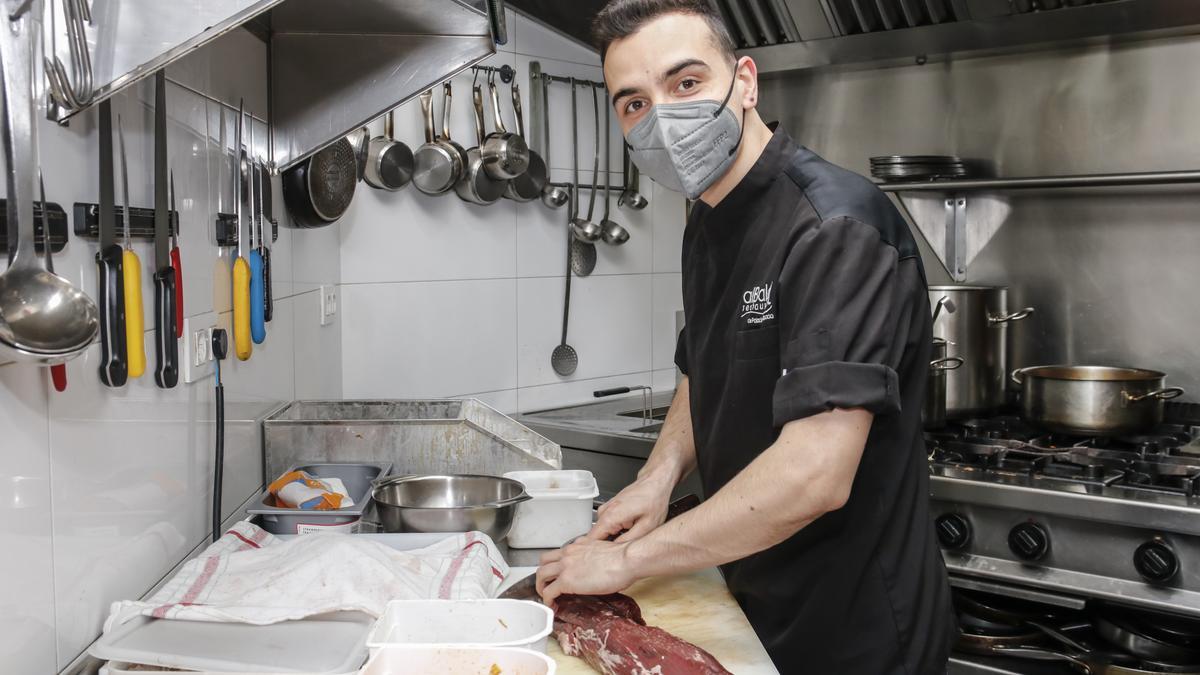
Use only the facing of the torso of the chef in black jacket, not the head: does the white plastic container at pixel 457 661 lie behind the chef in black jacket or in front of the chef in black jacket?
in front

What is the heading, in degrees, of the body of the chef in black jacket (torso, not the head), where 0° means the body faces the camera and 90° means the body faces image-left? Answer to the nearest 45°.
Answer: approximately 45°

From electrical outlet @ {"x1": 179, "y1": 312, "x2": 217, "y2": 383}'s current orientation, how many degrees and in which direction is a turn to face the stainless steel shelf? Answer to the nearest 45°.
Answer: approximately 45° to its left

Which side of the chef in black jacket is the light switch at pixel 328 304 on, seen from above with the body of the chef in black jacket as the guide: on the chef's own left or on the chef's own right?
on the chef's own right

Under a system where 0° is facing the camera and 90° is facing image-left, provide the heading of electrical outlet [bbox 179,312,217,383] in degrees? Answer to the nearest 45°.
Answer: approximately 315°

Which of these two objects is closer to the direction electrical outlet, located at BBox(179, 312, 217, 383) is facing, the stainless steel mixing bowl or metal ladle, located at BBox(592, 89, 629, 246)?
the stainless steel mixing bowl

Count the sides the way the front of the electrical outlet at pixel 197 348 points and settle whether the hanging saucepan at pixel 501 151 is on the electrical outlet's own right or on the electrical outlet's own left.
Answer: on the electrical outlet's own left

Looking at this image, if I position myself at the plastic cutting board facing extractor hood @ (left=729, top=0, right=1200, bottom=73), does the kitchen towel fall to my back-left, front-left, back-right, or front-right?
back-left

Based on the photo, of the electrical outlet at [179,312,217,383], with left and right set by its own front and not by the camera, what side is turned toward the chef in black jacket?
front

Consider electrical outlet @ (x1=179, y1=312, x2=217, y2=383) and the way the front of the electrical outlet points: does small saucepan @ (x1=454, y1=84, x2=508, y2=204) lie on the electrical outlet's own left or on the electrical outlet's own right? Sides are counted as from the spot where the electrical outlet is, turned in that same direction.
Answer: on the electrical outlet's own left

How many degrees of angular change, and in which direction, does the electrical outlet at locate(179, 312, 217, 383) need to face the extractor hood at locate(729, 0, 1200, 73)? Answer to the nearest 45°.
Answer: approximately 45° to its left

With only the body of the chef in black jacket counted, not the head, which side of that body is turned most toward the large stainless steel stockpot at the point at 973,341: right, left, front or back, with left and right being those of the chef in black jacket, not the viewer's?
back

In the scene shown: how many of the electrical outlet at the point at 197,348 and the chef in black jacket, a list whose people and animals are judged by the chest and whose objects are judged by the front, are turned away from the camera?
0

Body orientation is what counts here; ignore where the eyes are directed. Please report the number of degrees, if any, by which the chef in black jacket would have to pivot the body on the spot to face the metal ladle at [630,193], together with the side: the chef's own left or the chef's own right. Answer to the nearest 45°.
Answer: approximately 135° to the chef's own right

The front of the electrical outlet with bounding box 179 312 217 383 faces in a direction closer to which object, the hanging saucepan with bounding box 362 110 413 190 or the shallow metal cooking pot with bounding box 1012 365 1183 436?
the shallow metal cooking pot
